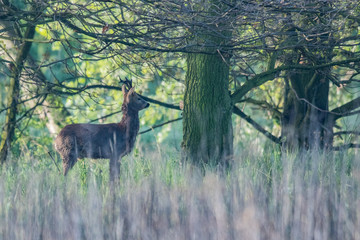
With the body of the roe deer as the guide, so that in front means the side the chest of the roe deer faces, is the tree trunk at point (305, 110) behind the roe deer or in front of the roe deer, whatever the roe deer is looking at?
in front

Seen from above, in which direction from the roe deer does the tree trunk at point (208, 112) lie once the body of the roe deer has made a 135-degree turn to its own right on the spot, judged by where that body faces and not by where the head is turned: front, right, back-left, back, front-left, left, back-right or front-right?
back-left

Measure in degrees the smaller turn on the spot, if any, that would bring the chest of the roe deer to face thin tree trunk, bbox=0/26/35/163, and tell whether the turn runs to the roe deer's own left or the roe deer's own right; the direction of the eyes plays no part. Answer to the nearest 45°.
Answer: approximately 135° to the roe deer's own left

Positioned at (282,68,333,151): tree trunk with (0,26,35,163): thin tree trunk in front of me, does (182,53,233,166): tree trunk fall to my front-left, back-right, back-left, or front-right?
front-left

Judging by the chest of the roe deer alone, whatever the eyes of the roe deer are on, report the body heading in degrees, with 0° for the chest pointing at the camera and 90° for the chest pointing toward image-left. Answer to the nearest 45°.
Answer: approximately 270°
